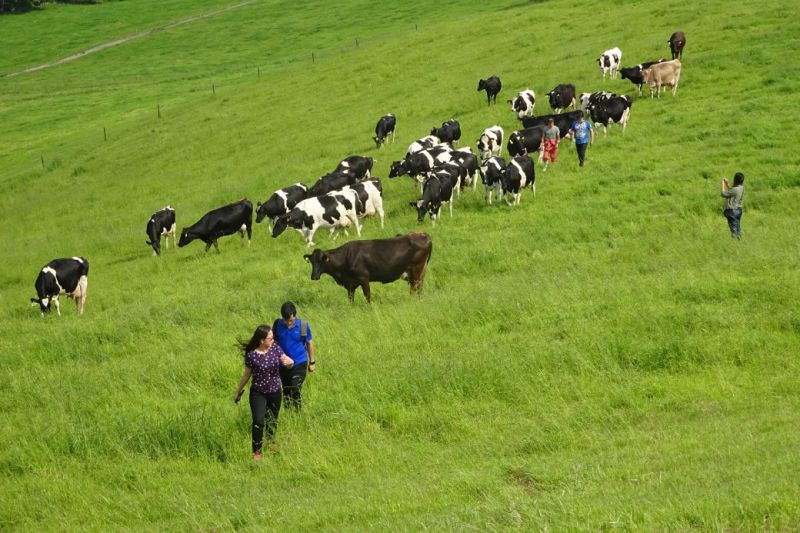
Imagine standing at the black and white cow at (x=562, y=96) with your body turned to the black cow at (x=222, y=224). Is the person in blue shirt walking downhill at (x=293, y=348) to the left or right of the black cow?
left

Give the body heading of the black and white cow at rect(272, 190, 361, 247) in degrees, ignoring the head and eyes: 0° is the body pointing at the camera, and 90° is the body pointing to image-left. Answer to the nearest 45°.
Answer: approximately 90°

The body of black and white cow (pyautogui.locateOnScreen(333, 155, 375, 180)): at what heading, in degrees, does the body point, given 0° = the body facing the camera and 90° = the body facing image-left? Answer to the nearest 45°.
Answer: approximately 90°

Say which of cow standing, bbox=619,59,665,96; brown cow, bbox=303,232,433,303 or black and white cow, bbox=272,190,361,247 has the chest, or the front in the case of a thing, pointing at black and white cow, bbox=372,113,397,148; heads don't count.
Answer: the cow standing

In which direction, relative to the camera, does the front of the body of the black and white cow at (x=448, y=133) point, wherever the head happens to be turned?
to the viewer's left

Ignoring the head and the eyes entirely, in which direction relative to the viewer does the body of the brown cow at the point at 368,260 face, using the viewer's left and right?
facing to the left of the viewer

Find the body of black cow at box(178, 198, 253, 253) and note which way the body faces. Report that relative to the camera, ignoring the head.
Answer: to the viewer's left

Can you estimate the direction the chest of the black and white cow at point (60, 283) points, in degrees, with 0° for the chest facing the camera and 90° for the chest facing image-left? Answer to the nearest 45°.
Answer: approximately 45°

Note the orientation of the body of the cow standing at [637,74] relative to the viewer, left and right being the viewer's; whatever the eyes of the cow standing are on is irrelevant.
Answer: facing to the left of the viewer

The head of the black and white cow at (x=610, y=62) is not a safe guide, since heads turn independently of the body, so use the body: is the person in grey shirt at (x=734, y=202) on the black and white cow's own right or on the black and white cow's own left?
on the black and white cow's own left

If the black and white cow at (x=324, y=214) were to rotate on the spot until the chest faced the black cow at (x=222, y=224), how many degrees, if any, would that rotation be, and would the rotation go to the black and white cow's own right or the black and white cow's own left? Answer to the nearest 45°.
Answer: approximately 45° to the black and white cow's own right
